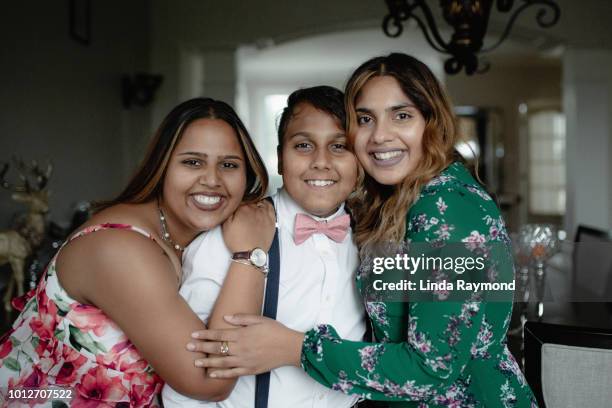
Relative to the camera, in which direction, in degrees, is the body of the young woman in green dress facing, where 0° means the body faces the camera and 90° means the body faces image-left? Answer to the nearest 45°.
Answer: approximately 90°

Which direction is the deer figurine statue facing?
to the viewer's right

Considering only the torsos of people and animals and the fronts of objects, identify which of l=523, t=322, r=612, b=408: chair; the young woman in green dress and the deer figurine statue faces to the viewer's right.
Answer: the deer figurine statue

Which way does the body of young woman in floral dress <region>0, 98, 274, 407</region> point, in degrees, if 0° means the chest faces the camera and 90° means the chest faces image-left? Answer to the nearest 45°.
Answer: approximately 270°

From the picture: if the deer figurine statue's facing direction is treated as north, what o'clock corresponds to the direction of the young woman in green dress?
The young woman in green dress is roughly at 2 o'clock from the deer figurine statue.

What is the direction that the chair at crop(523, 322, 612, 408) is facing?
away from the camera
